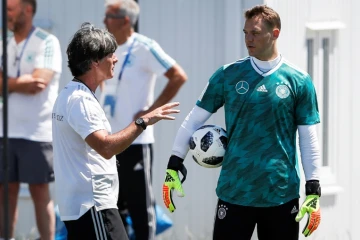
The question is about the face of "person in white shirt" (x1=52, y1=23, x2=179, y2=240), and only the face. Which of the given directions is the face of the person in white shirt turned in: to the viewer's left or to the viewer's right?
to the viewer's right

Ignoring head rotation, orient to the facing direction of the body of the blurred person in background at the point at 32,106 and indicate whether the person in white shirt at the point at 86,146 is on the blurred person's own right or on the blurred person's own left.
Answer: on the blurred person's own left

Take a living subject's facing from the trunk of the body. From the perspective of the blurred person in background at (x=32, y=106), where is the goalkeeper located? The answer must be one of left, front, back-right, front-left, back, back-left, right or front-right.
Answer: left

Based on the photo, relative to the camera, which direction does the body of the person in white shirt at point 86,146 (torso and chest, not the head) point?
to the viewer's right

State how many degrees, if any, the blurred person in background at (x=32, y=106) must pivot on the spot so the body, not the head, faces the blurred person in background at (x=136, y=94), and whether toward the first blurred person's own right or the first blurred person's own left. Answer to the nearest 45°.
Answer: approximately 135° to the first blurred person's own left

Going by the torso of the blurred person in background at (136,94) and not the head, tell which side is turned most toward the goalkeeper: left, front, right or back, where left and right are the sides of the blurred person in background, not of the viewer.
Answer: left

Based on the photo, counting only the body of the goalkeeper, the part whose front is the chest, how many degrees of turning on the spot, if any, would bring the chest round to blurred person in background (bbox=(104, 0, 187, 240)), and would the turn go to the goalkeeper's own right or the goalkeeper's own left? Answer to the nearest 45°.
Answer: approximately 135° to the goalkeeper's own right

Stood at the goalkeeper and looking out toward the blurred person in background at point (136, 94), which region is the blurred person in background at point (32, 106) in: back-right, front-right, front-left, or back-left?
front-left

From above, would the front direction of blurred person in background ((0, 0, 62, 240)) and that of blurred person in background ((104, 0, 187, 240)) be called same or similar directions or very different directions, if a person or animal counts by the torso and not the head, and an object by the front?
same or similar directions

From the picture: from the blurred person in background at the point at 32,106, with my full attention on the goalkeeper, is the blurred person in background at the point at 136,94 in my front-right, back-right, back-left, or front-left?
front-left

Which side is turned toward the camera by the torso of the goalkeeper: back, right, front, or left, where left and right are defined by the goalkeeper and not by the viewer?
front
